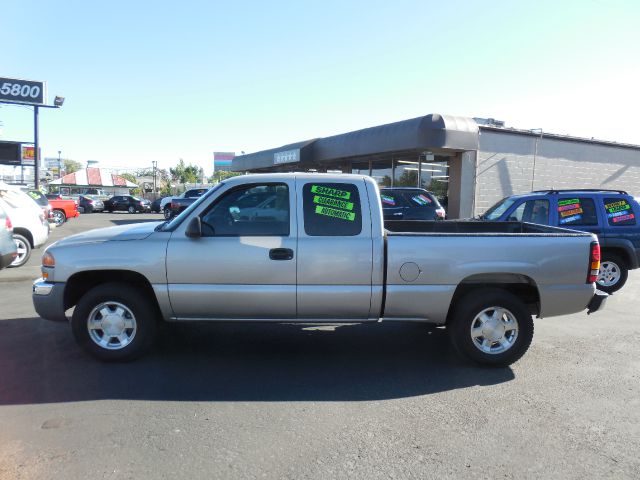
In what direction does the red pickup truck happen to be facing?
to the viewer's left

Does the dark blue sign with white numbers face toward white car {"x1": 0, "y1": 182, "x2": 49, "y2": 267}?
yes

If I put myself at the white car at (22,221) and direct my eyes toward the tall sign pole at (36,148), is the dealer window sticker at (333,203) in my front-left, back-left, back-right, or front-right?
back-right

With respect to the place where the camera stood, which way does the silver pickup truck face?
facing to the left of the viewer
